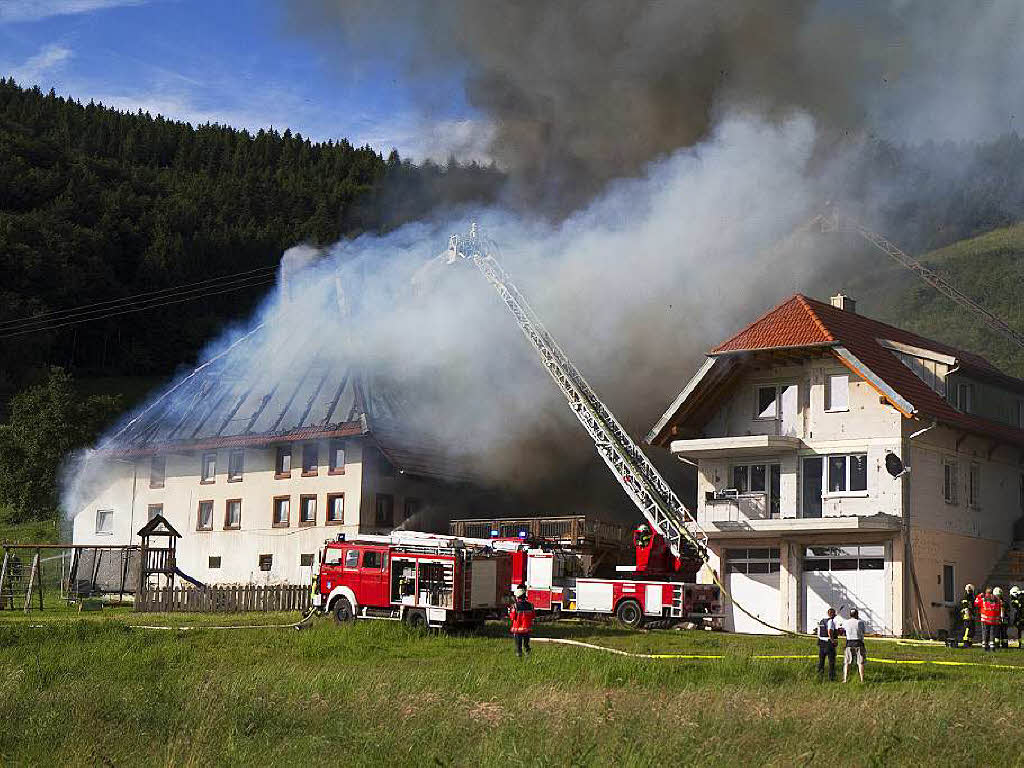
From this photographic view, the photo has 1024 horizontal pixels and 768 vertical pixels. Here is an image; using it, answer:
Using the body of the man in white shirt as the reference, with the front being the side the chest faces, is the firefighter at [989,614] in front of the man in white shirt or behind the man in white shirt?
in front

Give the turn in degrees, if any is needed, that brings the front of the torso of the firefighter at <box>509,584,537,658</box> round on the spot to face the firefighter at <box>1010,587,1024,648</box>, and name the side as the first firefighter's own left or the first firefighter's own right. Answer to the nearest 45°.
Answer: approximately 45° to the first firefighter's own right

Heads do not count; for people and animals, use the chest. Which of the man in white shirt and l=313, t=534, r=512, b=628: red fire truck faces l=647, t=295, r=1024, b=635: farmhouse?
the man in white shirt

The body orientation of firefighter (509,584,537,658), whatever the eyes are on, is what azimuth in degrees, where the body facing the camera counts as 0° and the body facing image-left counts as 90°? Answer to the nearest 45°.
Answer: approximately 180°

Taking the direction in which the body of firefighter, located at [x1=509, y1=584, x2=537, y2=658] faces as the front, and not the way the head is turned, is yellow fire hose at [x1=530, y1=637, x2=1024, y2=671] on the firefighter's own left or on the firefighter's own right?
on the firefighter's own right

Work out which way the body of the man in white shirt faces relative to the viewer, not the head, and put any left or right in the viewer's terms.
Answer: facing away from the viewer

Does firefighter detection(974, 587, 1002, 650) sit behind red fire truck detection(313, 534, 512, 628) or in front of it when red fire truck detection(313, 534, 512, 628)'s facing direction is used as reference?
behind

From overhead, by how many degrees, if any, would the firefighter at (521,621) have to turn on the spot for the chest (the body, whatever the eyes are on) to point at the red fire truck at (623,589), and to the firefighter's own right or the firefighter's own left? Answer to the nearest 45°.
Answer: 0° — they already face it

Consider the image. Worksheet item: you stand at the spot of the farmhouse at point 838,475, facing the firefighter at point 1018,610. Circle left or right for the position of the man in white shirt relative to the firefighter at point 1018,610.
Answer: right

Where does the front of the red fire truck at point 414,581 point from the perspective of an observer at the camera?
facing away from the viewer and to the left of the viewer

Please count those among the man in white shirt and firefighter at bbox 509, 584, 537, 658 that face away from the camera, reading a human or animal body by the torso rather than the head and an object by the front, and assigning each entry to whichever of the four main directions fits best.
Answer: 2

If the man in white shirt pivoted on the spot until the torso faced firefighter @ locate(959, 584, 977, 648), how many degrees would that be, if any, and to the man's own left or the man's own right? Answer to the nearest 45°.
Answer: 0° — they already face them

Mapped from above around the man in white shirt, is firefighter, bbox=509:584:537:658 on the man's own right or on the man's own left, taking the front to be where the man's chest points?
on the man's own left

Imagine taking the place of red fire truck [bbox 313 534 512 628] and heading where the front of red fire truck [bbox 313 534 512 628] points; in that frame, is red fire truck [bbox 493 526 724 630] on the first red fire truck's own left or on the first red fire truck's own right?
on the first red fire truck's own right
